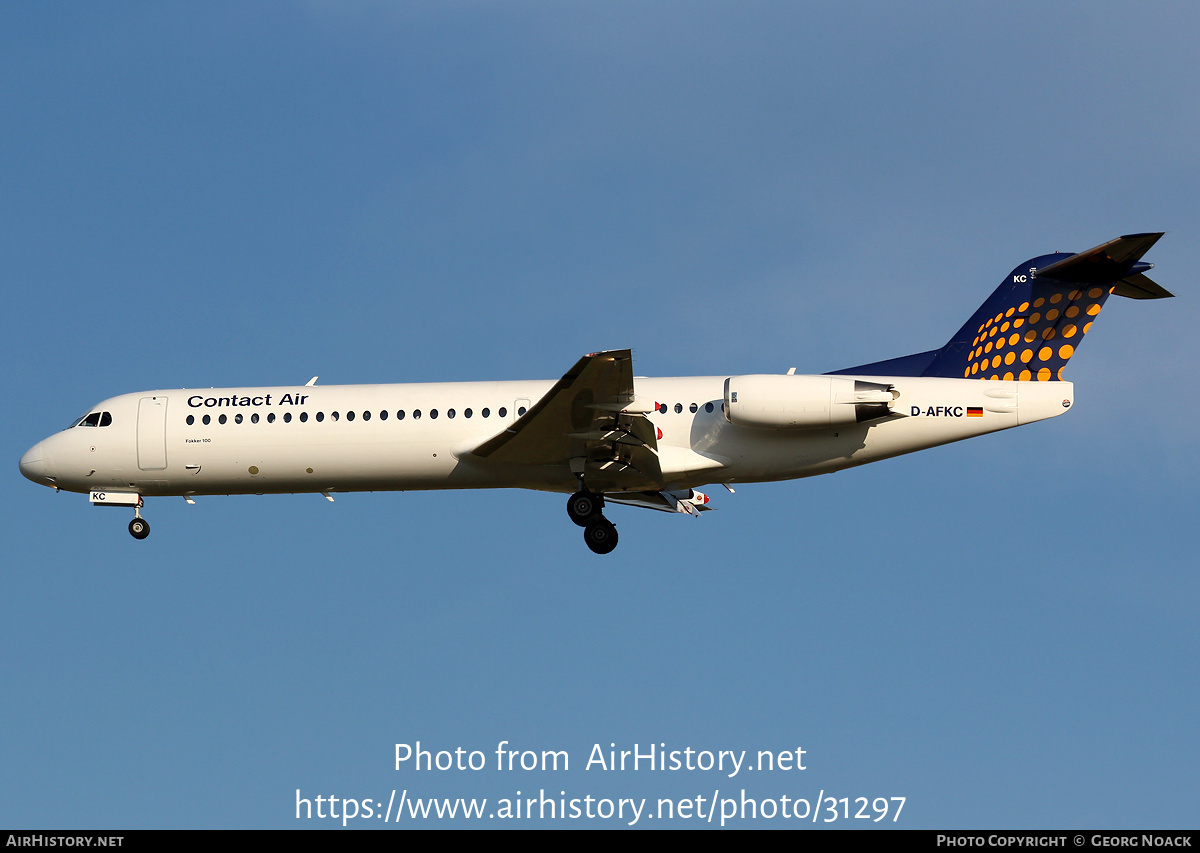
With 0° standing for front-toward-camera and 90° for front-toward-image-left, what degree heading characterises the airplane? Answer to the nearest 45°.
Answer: approximately 90°
